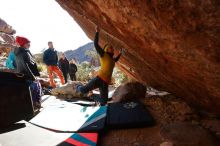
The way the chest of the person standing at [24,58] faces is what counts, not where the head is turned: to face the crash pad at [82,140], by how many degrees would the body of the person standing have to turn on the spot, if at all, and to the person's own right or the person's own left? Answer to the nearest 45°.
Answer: approximately 45° to the person's own right

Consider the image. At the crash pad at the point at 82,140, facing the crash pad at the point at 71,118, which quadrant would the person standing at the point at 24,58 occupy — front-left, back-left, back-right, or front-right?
front-left

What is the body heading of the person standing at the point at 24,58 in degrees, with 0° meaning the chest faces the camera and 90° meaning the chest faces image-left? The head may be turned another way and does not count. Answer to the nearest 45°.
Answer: approximately 270°

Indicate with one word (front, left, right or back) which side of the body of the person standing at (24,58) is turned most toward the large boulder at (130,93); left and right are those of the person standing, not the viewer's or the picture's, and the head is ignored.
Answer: front

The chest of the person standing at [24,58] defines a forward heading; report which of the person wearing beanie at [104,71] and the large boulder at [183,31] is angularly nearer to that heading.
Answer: the person wearing beanie

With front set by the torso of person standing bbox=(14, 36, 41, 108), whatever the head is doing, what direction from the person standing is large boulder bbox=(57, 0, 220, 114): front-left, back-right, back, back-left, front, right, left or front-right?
front-right
